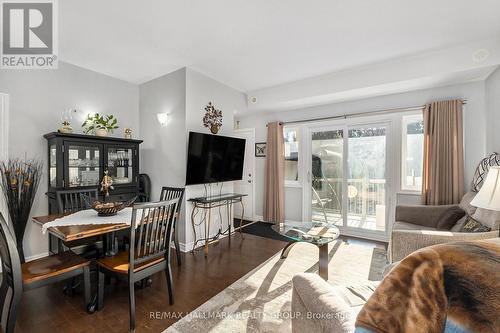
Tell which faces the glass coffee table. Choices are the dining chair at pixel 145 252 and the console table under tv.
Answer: the console table under tv

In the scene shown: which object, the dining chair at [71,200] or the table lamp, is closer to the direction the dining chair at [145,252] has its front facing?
the dining chair

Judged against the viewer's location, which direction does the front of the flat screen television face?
facing the viewer and to the right of the viewer

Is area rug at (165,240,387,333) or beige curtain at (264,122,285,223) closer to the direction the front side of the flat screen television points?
the area rug

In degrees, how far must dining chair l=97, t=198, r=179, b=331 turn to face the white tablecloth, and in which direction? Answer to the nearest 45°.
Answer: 0° — it already faces it

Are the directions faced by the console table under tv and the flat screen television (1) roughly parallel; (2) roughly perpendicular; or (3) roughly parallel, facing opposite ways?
roughly parallel

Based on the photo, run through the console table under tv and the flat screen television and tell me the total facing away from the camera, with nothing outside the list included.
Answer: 0

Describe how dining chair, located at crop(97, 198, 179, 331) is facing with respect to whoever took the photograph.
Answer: facing away from the viewer and to the left of the viewer

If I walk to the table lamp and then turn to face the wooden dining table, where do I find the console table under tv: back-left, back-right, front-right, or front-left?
front-right

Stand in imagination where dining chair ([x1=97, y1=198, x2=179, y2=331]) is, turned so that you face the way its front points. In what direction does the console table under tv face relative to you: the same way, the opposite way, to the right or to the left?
the opposite way

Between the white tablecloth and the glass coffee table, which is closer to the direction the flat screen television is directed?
the glass coffee table

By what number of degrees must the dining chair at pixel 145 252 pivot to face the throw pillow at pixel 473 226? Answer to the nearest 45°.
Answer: approximately 135° to its right
